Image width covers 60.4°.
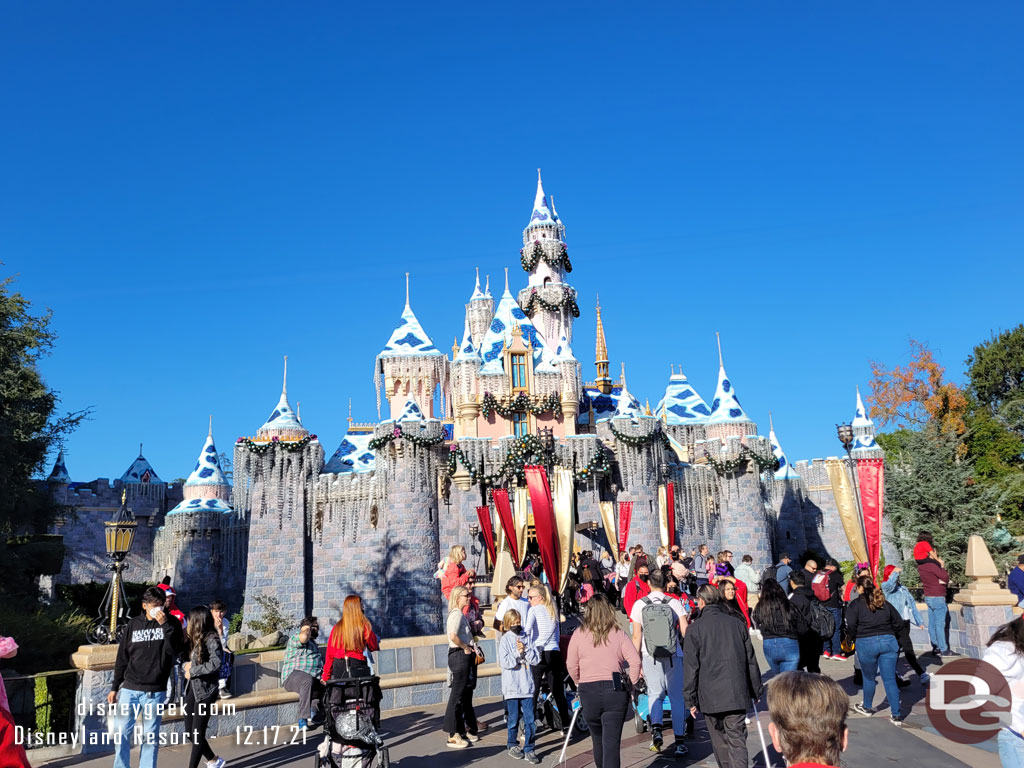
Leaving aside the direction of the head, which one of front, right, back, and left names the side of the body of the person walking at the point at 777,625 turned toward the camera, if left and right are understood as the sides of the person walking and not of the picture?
back

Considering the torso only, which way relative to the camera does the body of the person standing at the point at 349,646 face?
away from the camera

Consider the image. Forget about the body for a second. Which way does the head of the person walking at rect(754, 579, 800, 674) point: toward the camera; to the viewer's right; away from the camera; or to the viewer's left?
away from the camera

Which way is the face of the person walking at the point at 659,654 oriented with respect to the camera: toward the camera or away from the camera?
away from the camera

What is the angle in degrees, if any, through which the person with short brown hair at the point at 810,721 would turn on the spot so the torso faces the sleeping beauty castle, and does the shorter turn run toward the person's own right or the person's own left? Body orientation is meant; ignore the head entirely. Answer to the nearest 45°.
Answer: approximately 45° to the person's own left

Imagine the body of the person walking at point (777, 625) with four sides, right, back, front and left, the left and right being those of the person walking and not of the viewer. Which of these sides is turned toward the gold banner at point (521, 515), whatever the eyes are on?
front

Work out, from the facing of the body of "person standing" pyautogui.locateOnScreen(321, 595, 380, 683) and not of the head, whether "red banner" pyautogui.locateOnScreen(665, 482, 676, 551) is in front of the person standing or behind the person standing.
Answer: in front

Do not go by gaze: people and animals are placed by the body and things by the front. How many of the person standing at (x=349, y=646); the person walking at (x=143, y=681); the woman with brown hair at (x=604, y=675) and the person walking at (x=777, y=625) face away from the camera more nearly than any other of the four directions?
3

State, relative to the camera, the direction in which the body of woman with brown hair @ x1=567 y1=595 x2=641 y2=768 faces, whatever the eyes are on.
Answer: away from the camera

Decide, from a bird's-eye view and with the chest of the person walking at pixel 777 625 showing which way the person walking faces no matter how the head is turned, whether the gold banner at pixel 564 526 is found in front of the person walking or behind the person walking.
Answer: in front

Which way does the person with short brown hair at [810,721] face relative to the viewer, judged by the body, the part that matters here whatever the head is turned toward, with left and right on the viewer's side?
facing away from the viewer

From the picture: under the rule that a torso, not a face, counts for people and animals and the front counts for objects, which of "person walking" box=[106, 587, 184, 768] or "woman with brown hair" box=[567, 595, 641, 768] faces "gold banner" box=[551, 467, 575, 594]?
the woman with brown hair

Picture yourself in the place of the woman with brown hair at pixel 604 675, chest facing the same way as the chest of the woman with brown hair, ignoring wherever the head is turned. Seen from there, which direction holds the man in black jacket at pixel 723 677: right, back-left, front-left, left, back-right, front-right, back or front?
right

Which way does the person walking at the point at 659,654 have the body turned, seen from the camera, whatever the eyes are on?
away from the camera

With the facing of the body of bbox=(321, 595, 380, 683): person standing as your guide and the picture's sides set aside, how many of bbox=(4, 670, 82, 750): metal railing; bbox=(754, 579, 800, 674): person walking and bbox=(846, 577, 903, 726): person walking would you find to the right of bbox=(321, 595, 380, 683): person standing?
2
